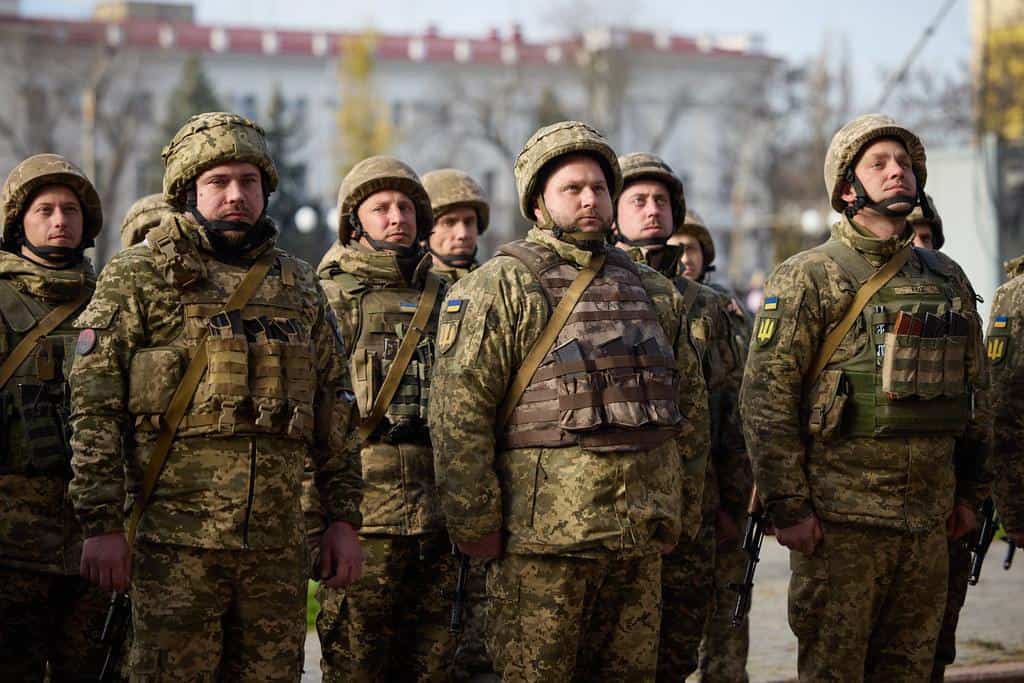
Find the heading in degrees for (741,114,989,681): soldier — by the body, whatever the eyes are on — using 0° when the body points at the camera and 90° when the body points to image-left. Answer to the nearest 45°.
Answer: approximately 315°

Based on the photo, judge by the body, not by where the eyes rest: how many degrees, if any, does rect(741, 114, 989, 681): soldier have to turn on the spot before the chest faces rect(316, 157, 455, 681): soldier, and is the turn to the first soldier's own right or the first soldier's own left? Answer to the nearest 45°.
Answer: approximately 135° to the first soldier's own right

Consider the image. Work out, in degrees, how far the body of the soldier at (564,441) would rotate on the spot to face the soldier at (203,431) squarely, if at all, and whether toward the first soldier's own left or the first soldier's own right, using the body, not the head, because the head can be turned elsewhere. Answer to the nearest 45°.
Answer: approximately 135° to the first soldier's own right

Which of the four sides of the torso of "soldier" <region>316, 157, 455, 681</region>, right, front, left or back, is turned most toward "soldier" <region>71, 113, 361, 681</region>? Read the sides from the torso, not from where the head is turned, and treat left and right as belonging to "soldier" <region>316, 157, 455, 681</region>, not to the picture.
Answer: right

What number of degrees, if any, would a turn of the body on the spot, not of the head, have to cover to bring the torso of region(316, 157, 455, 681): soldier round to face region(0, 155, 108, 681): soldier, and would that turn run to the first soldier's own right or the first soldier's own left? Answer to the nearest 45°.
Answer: approximately 135° to the first soldier's own right

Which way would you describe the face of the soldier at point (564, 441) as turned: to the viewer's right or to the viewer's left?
to the viewer's right
